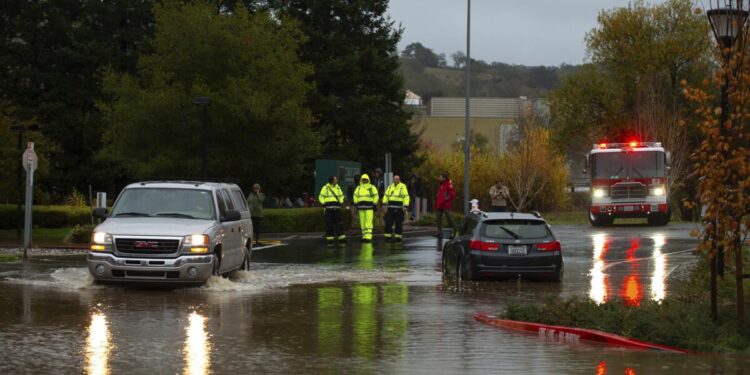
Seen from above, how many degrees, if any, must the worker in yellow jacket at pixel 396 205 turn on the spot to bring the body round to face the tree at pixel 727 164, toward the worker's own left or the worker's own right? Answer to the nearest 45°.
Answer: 0° — they already face it

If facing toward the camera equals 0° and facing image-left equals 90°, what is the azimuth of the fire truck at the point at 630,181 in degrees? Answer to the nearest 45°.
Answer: approximately 0°

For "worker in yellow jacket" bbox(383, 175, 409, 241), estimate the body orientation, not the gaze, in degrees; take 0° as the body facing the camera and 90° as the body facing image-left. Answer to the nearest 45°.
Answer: approximately 0°

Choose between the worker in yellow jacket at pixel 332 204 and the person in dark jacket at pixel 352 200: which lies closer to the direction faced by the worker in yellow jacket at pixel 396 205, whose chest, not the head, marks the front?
the worker in yellow jacket

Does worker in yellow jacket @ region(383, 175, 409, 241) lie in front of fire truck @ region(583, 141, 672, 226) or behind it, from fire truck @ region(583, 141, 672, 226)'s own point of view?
in front

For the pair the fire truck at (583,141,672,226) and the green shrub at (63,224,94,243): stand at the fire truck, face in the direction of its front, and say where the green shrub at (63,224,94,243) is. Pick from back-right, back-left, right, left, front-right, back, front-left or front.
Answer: front-right

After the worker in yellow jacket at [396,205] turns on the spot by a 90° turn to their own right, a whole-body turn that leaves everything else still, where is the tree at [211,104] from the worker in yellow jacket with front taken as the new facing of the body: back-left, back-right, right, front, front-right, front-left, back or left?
front-right

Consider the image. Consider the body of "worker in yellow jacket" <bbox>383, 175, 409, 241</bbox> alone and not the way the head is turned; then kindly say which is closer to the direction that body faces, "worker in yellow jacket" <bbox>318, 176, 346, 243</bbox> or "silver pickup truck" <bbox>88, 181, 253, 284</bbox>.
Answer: the silver pickup truck

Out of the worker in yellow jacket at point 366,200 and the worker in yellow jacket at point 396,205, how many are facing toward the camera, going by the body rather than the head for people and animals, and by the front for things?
2

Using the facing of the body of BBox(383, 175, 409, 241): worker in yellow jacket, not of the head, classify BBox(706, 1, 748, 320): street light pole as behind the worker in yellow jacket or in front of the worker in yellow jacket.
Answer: in front

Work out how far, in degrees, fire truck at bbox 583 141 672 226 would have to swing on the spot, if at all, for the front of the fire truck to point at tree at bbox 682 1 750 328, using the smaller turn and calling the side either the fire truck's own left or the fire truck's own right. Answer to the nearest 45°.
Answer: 0° — it already faces it

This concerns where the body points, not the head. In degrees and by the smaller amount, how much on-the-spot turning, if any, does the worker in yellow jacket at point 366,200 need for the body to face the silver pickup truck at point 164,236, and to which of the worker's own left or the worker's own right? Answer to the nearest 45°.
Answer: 0° — they already face it

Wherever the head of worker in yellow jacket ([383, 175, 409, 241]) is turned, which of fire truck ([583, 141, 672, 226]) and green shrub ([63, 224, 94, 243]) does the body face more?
the green shrub

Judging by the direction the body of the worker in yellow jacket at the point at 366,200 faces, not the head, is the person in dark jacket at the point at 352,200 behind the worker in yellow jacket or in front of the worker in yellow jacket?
behind
